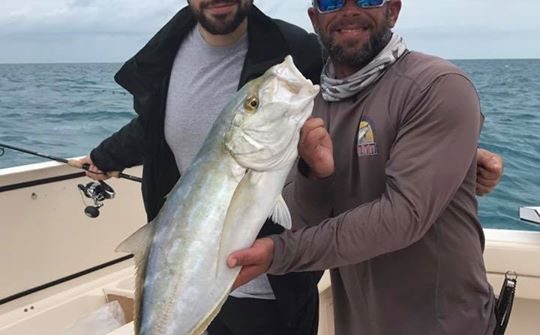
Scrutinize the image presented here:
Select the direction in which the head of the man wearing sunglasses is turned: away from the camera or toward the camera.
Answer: toward the camera

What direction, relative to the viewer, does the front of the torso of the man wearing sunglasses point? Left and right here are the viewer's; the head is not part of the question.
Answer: facing the viewer and to the left of the viewer

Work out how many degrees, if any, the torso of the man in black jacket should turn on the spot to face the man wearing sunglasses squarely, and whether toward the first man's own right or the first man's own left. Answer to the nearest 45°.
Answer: approximately 45° to the first man's own left

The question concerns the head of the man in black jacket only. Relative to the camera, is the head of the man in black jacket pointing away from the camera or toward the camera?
toward the camera

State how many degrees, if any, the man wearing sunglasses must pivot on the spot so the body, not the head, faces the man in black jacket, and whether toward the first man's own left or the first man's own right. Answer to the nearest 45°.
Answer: approximately 90° to the first man's own right

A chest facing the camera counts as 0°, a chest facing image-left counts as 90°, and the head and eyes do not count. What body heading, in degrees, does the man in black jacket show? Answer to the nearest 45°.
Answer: approximately 0°

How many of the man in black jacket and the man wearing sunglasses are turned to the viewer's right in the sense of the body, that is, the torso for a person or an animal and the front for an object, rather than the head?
0
